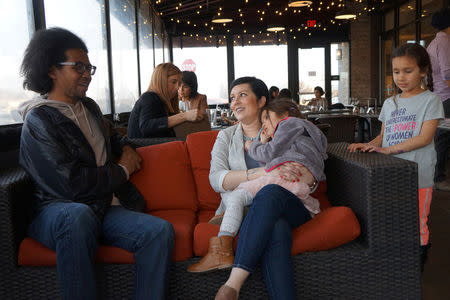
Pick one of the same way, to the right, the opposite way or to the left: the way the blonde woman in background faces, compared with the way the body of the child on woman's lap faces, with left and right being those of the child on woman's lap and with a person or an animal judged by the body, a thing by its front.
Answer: the opposite way

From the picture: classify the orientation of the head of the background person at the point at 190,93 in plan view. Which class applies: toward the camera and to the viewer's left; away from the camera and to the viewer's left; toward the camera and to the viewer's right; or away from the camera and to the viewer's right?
toward the camera and to the viewer's left

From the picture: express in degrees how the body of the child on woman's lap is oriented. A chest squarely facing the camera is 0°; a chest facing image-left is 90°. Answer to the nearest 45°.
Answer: approximately 90°

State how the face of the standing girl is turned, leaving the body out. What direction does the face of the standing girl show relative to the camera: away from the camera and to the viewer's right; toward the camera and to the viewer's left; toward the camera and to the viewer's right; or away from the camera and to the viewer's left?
toward the camera and to the viewer's left

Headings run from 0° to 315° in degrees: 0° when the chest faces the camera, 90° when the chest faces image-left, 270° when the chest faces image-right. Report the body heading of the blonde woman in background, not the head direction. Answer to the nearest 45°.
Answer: approximately 270°

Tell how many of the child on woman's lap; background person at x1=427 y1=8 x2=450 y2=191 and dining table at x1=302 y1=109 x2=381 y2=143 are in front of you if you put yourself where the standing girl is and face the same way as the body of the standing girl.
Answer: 1

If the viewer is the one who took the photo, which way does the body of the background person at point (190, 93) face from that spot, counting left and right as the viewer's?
facing the viewer and to the left of the viewer

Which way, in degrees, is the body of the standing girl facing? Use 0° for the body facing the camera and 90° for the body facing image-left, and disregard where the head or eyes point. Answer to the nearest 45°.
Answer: approximately 45°

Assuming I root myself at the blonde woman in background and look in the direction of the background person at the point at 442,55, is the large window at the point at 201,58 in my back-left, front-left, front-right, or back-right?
front-left

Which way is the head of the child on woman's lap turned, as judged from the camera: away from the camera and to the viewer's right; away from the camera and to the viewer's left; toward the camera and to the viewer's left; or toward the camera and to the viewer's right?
toward the camera and to the viewer's left

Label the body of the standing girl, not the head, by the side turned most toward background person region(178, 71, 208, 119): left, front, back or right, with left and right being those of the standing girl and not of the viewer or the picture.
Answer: right
